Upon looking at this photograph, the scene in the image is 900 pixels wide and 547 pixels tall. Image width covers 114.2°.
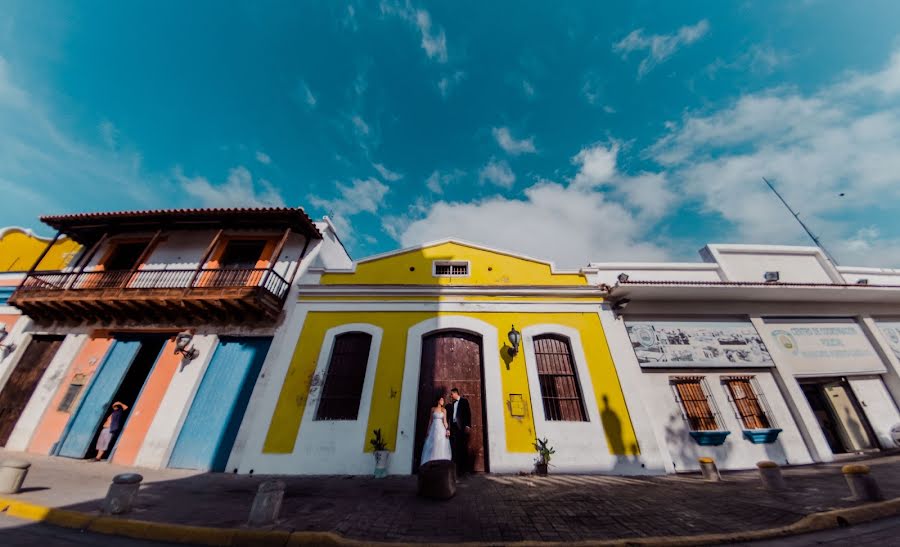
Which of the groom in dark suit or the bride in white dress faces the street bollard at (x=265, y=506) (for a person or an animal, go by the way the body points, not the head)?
the groom in dark suit

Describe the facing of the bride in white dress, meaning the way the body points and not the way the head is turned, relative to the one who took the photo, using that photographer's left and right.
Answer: facing the viewer and to the right of the viewer

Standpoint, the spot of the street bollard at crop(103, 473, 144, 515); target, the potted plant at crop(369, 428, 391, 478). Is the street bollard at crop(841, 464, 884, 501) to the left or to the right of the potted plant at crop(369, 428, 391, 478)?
right

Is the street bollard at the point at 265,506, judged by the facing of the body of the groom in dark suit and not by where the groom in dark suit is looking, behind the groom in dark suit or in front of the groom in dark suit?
in front

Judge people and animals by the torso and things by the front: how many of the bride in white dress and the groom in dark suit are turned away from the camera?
0

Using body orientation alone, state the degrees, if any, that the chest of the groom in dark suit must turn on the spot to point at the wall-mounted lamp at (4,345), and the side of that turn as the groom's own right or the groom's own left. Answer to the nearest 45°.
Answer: approximately 45° to the groom's own right

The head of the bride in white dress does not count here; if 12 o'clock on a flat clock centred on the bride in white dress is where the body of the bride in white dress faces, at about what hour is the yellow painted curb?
The yellow painted curb is roughly at 12 o'clock from the bride in white dress.

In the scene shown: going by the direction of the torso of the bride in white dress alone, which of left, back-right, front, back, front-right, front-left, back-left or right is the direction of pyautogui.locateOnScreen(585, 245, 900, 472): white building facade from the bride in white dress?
front-left

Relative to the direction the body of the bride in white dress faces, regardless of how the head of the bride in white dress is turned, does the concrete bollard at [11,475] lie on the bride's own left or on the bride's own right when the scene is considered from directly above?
on the bride's own right

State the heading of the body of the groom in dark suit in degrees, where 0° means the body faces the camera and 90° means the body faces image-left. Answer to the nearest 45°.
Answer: approximately 45°

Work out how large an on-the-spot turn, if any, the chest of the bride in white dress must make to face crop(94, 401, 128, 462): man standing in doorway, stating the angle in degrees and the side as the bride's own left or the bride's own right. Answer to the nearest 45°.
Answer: approximately 135° to the bride's own right

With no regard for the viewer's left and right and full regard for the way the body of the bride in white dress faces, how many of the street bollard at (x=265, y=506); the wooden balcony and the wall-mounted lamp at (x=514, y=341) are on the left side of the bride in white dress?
1

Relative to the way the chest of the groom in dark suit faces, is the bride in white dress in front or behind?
in front

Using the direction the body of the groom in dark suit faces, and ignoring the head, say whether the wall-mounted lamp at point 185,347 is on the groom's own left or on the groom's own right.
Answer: on the groom's own right
